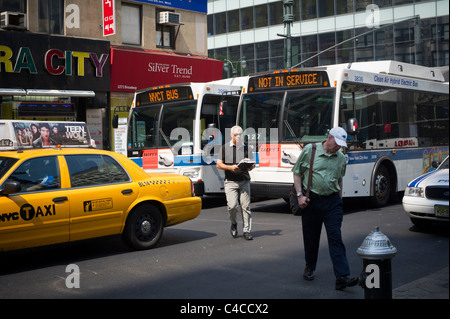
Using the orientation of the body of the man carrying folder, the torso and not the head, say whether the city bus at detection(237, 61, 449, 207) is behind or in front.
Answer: behind

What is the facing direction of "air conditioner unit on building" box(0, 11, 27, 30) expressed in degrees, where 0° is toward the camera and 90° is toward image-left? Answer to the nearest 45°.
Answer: approximately 315°

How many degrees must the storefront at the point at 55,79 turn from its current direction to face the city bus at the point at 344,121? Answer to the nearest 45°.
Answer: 0° — it already faces it

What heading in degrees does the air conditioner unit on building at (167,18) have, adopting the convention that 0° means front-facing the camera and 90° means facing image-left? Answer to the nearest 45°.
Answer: approximately 315°

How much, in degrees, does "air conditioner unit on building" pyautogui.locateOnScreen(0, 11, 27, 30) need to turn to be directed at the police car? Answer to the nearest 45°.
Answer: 0° — it already faces it

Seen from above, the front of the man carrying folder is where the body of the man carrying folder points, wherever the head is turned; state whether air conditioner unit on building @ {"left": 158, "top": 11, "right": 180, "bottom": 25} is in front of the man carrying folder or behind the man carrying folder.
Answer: behind

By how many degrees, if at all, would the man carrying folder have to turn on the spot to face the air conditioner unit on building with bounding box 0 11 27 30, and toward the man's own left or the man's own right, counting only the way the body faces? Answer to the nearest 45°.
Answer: approximately 135° to the man's own right

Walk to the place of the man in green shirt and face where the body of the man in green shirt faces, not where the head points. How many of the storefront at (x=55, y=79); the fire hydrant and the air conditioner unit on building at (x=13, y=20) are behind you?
2
